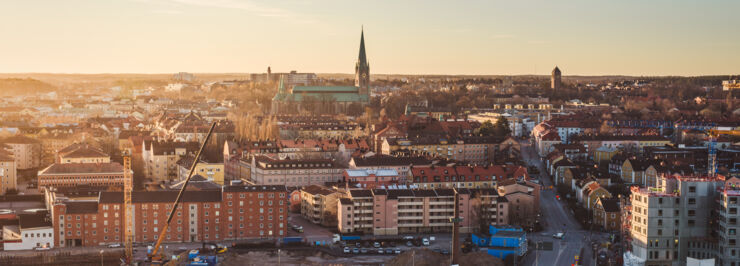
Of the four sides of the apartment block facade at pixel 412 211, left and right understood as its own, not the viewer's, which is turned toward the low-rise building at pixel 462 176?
back

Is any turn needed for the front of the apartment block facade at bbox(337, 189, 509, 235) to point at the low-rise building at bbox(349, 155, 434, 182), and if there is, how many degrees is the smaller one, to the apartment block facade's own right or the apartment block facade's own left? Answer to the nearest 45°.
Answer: approximately 180°

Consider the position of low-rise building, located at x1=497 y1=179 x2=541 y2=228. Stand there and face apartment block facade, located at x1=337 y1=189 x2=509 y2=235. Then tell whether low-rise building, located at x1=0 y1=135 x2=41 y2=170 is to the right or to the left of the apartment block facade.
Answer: right

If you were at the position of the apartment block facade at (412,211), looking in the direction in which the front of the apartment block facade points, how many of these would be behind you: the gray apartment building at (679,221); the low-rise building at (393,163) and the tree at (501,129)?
2

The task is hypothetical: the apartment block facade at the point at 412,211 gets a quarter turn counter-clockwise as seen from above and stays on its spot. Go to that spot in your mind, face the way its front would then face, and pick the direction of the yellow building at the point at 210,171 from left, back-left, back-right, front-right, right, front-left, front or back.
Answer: back-left

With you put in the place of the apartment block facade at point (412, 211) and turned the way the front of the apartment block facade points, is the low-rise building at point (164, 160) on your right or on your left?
on your right
